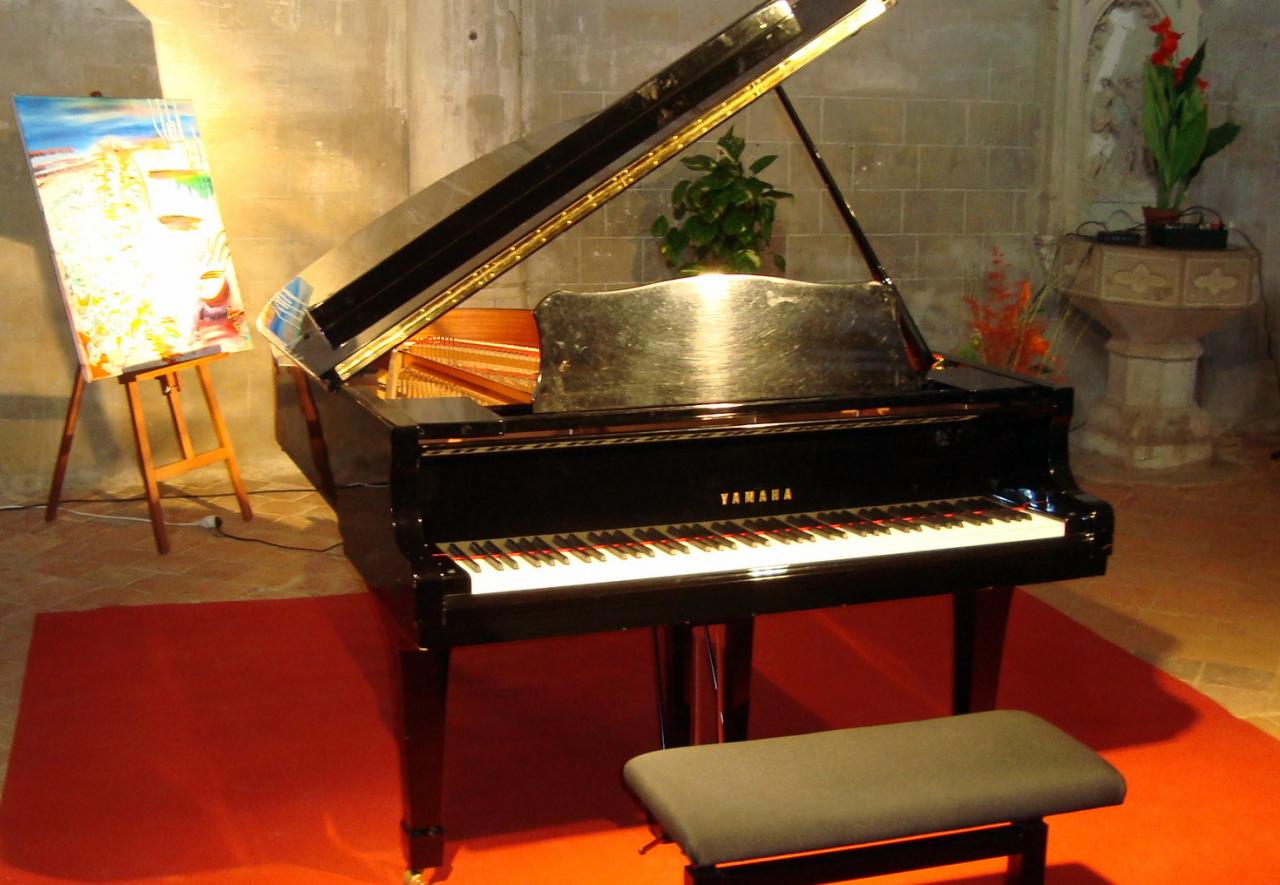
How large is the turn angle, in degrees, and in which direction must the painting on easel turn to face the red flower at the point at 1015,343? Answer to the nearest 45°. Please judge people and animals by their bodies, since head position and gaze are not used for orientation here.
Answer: approximately 45° to its left

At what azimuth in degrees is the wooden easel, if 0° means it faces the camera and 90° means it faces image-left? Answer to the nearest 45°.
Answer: approximately 315°

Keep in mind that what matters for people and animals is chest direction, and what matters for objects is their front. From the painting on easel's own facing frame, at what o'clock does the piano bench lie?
The piano bench is roughly at 1 o'clock from the painting on easel.

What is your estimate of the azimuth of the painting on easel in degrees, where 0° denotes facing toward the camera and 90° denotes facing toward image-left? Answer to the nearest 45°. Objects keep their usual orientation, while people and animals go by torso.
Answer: approximately 315°

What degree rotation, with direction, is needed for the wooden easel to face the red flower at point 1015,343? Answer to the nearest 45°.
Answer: approximately 45° to its left

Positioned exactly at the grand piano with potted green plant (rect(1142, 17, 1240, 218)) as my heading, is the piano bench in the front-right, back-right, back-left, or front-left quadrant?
back-right
